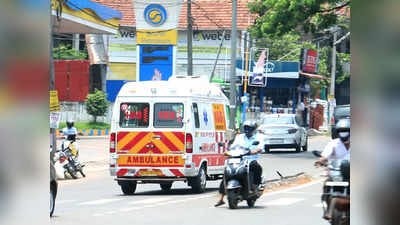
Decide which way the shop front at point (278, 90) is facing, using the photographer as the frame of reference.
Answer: facing the viewer

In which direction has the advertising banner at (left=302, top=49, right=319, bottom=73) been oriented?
toward the camera

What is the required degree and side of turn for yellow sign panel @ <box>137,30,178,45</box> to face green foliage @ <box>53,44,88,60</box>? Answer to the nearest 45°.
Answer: approximately 90° to its right

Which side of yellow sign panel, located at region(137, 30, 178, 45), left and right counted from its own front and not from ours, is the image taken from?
front

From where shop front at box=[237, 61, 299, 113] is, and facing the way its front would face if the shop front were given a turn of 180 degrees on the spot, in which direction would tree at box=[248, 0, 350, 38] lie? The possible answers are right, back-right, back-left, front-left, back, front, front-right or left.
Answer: front

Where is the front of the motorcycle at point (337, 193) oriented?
toward the camera
